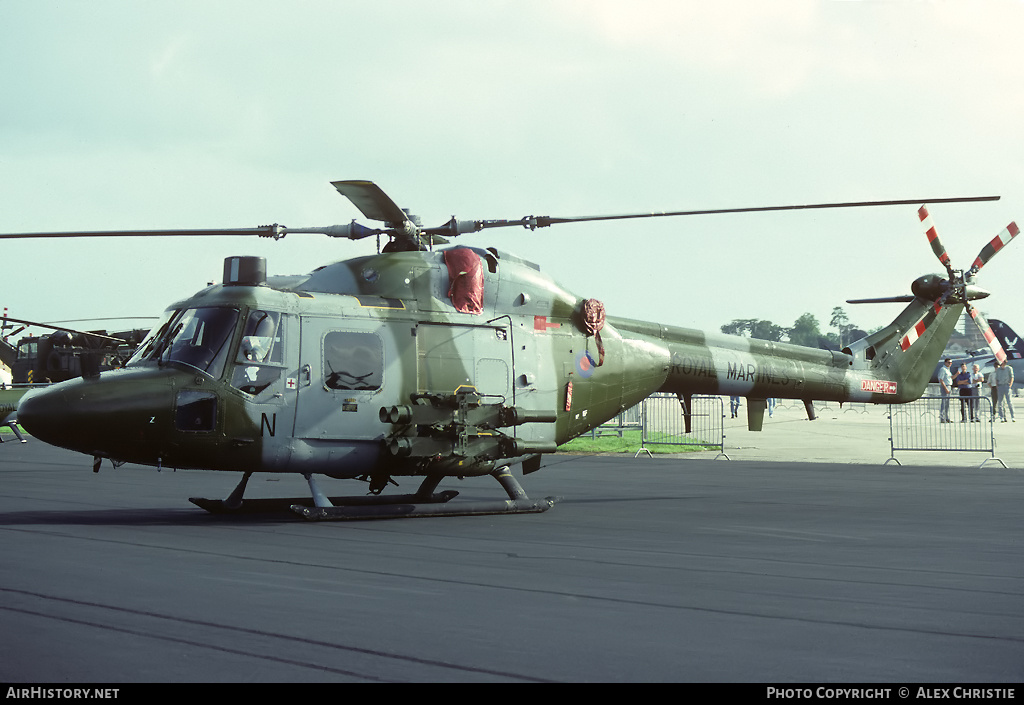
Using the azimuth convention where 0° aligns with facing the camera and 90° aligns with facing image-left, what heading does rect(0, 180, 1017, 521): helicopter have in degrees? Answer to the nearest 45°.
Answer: approximately 45°

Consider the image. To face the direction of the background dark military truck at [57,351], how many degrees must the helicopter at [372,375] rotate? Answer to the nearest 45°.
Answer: approximately 90° to its right
